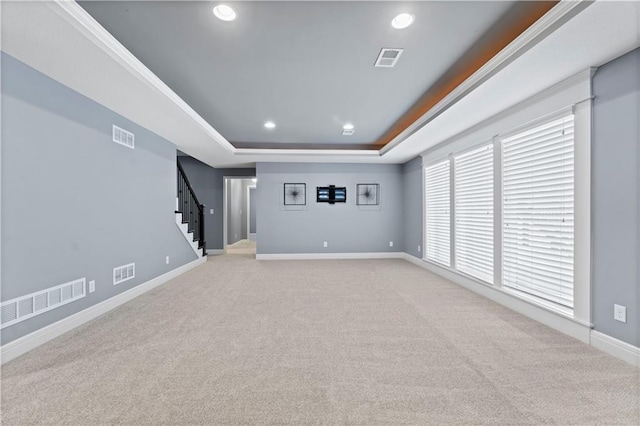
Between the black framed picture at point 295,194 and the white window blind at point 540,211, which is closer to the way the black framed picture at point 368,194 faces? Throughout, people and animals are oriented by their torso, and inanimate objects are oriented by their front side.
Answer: the white window blind

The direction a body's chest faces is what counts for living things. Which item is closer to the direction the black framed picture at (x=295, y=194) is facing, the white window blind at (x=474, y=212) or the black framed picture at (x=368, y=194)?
the white window blind

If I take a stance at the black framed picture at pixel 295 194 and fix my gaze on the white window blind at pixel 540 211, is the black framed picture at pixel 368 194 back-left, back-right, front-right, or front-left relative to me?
front-left

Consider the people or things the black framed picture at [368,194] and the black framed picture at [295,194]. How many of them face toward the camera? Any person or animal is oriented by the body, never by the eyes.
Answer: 2

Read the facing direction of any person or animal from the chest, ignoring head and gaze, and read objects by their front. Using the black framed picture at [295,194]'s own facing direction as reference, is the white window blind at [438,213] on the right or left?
on its left

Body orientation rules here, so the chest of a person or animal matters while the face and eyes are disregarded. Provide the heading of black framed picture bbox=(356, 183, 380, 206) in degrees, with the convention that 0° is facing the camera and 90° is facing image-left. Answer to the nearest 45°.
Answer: approximately 0°

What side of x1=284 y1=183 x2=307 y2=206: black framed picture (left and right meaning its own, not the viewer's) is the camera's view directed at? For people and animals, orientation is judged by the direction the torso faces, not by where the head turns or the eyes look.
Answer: front

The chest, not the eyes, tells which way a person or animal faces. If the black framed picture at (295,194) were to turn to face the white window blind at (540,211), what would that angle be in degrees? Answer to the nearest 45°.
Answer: approximately 45° to its left

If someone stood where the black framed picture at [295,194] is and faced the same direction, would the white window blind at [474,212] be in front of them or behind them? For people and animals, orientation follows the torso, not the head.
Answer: in front

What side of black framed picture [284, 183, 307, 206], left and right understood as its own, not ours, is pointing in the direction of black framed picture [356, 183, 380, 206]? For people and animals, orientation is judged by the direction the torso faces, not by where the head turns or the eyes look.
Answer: left

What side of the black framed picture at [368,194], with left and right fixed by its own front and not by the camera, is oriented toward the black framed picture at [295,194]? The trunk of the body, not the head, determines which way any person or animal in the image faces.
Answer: right

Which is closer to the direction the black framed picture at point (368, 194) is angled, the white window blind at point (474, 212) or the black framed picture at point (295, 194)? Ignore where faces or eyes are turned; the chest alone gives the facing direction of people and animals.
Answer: the white window blind

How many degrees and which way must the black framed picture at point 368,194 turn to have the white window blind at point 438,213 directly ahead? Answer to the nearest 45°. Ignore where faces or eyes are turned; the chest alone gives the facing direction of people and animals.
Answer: approximately 45° to its left
